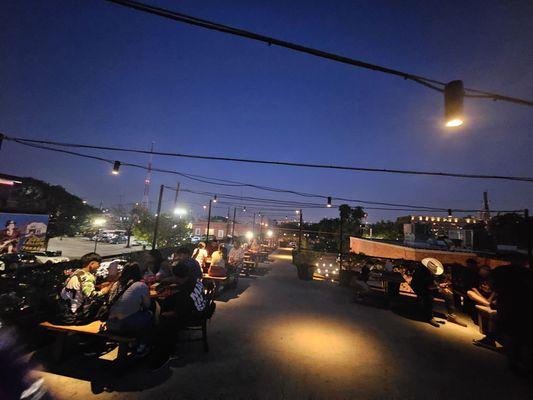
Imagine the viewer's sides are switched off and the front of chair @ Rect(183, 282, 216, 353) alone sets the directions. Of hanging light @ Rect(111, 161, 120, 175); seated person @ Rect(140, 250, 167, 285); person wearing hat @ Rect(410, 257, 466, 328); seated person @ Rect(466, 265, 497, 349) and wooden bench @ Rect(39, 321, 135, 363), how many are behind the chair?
2

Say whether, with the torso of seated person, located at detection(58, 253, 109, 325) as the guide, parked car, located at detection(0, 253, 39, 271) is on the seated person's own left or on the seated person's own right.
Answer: on the seated person's own left

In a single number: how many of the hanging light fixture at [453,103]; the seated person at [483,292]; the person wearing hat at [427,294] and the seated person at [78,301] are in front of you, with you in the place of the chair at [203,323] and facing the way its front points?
1

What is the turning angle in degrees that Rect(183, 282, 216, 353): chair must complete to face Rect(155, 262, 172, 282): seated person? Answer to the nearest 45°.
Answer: approximately 45° to its right

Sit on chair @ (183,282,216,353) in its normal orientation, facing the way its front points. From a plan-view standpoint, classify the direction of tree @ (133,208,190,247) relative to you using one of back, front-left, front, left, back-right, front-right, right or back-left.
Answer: right

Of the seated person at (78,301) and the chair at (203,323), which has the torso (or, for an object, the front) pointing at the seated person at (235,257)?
the seated person at (78,301)

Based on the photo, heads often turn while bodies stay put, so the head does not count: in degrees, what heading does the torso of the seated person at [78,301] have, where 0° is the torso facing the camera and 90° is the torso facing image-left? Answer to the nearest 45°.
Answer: approximately 225°

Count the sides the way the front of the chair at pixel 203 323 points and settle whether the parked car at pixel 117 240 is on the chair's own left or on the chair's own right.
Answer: on the chair's own right
